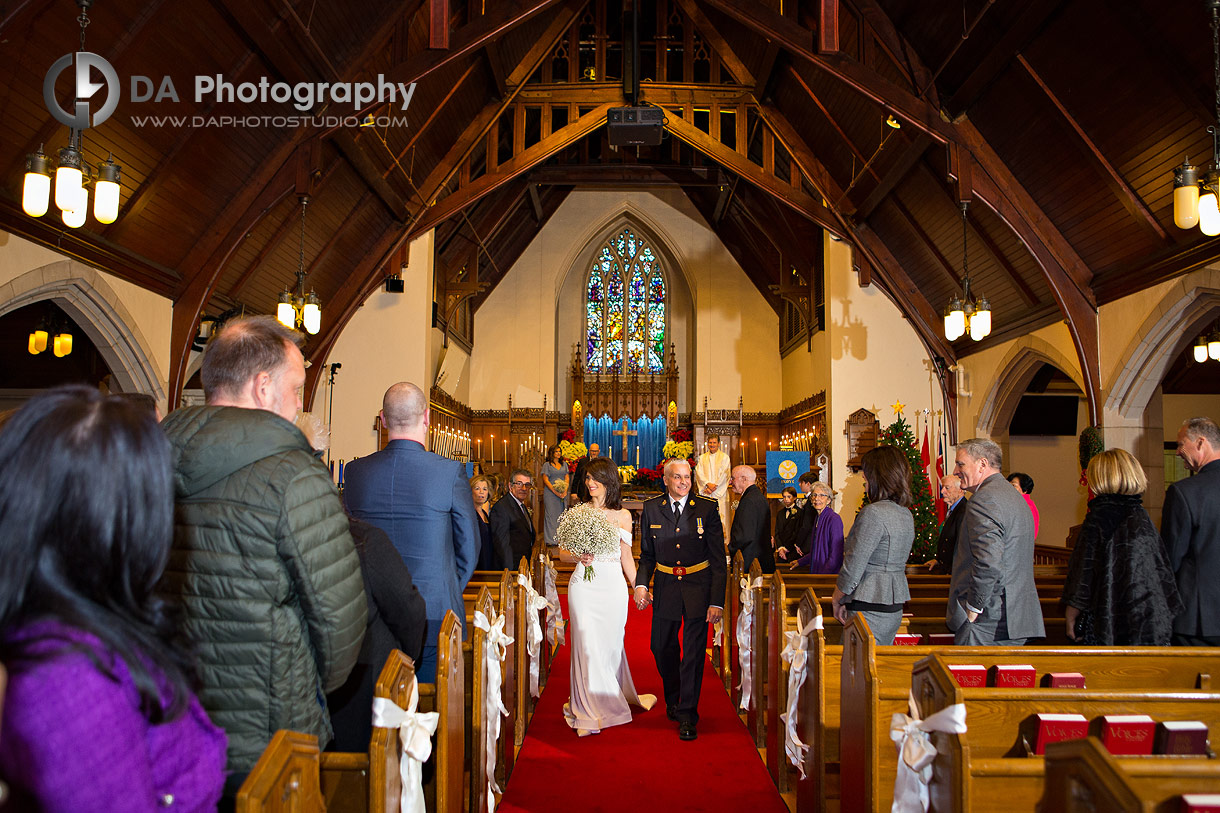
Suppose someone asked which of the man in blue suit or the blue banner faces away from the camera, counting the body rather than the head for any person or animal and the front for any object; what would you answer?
the man in blue suit

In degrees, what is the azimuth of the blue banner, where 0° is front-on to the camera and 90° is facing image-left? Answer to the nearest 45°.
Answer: approximately 0°

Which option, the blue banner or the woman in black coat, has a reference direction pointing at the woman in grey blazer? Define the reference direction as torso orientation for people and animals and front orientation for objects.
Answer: the blue banner

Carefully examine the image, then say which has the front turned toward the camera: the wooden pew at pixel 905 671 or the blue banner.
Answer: the blue banner

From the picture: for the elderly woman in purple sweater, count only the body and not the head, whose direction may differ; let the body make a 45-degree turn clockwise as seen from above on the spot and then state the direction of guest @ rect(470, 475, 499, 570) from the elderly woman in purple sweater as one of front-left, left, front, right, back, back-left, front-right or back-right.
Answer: front

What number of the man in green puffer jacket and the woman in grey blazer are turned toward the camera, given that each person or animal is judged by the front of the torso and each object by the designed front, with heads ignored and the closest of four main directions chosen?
0

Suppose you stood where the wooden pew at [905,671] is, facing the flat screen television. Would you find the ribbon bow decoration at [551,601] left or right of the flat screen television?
left

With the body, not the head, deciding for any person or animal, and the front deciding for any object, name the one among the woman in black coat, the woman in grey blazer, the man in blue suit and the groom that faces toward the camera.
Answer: the groom

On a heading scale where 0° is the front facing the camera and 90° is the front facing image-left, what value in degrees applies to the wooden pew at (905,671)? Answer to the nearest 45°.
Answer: approximately 180°

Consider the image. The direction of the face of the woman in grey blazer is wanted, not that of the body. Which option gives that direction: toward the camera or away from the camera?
away from the camera

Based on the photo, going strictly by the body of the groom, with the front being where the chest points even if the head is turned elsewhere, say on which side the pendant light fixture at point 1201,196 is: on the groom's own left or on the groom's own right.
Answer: on the groom's own left

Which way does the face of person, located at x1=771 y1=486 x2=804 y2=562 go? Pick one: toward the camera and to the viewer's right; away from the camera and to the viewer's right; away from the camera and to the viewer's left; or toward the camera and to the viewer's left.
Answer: toward the camera and to the viewer's left

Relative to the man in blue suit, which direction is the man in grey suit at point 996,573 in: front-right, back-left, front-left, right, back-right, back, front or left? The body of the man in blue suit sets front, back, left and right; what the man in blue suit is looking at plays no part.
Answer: right

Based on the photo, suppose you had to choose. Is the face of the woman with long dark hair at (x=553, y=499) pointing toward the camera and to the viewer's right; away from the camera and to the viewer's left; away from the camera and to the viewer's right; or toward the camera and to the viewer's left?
toward the camera and to the viewer's right

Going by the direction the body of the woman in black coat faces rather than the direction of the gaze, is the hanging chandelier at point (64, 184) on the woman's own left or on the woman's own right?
on the woman's own left
